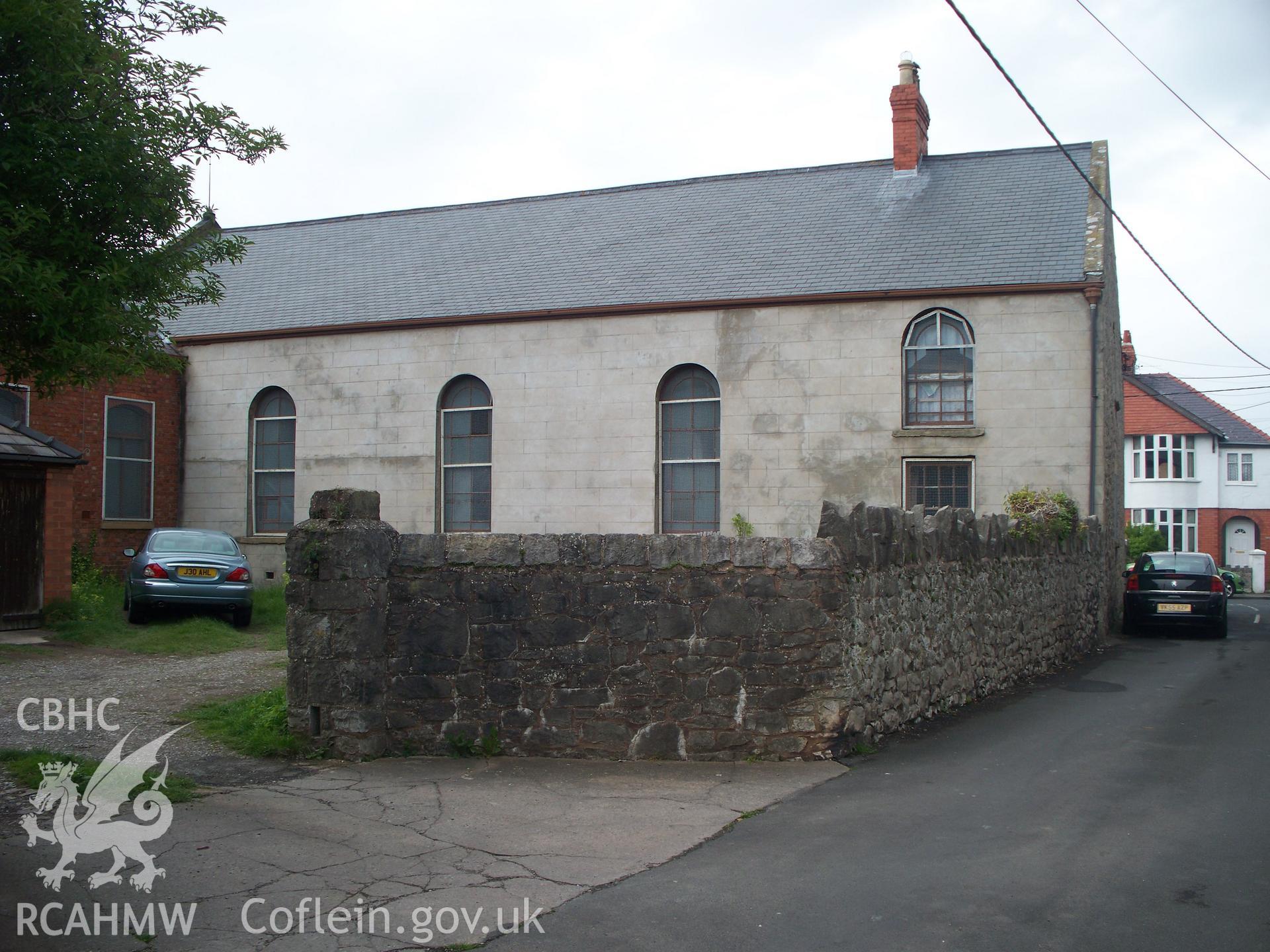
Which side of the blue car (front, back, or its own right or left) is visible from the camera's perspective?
back

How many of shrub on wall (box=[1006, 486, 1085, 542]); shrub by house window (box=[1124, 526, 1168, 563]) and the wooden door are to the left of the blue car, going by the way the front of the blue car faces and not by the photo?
1

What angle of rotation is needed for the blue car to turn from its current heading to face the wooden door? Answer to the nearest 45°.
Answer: approximately 90° to its left

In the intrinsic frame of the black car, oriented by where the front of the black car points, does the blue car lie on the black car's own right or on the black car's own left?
on the black car's own left

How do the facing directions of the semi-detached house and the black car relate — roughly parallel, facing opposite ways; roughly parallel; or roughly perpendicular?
roughly parallel, facing opposite ways

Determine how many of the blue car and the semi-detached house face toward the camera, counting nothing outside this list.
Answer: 1

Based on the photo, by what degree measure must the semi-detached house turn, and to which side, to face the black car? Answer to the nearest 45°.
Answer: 0° — it already faces it

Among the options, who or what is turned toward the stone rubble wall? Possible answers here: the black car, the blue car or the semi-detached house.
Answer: the semi-detached house

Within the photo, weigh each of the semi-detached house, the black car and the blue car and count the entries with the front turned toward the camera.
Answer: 1

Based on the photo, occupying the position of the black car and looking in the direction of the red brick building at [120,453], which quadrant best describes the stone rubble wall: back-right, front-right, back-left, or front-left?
front-left

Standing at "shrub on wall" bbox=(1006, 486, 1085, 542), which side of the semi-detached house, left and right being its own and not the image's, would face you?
front

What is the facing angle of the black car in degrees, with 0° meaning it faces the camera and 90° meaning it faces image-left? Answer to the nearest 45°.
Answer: approximately 180°

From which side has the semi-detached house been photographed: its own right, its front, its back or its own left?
front

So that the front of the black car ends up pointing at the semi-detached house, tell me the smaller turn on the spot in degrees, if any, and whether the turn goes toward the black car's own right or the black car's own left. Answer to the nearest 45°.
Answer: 0° — it already faces it

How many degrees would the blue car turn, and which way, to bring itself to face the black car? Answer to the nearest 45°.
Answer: approximately 90° to its right

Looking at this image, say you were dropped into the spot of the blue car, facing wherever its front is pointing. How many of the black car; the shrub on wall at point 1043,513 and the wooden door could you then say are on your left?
1

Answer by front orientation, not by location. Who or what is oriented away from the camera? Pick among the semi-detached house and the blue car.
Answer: the blue car

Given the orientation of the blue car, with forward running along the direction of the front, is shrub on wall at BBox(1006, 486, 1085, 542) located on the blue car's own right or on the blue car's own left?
on the blue car's own right
